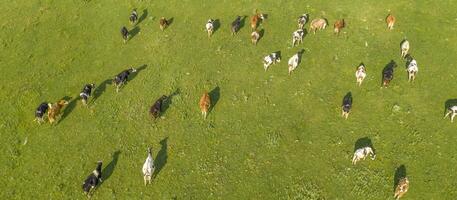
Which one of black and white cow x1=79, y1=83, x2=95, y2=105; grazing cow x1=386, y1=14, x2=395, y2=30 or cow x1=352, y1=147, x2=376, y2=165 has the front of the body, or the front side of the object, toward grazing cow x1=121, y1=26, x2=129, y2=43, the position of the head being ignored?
the black and white cow

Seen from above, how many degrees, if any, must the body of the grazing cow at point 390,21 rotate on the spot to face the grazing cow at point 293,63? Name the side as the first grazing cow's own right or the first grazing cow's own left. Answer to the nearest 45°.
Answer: approximately 135° to the first grazing cow's own left

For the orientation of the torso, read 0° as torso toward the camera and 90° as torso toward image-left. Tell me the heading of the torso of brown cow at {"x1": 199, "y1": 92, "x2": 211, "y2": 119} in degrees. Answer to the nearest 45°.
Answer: approximately 180°

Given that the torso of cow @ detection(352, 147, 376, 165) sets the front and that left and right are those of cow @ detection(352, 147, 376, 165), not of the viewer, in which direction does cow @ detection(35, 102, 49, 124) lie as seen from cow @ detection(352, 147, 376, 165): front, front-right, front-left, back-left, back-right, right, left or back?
back-left

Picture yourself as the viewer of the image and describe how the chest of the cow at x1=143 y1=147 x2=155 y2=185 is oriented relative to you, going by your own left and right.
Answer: facing away from the viewer

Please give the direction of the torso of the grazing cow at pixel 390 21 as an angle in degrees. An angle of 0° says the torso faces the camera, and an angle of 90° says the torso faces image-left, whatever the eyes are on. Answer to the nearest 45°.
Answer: approximately 180°

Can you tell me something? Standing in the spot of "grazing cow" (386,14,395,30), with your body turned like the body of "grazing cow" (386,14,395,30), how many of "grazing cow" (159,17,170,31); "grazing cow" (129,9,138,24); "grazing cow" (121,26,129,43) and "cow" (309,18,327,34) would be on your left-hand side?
4

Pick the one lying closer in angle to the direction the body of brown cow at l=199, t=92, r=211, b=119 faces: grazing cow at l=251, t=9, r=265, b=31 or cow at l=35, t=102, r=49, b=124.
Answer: the grazing cow

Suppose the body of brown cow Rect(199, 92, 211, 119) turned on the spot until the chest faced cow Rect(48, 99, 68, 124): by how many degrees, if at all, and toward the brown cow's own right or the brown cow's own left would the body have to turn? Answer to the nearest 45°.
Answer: approximately 90° to the brown cow's own left

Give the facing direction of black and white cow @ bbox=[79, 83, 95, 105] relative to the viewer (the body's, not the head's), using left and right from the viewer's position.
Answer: facing away from the viewer and to the right of the viewer

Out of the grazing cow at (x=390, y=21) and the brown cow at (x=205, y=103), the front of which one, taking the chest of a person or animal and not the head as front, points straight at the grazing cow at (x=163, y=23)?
the brown cow

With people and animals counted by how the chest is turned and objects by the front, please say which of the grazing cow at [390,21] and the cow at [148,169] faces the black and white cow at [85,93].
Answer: the cow
